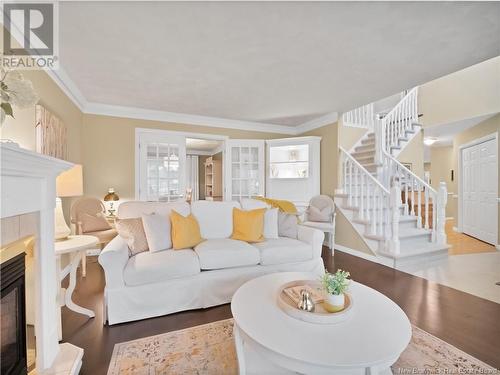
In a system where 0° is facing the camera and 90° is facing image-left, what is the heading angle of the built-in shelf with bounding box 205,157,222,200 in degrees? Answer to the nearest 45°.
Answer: approximately 45°

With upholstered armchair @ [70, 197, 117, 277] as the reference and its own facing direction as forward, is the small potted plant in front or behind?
in front

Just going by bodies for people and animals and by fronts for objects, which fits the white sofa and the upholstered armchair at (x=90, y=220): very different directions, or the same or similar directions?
same or similar directions

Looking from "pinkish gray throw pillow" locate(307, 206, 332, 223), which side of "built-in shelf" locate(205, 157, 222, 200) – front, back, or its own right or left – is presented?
left

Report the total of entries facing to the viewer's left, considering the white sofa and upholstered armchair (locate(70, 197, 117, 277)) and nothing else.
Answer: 0

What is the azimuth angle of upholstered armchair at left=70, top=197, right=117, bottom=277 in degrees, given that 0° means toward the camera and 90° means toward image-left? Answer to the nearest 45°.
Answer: approximately 315°

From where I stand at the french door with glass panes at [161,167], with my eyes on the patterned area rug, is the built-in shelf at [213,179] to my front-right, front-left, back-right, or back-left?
back-left

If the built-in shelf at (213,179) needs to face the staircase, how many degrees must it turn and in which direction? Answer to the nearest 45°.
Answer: approximately 90° to its left

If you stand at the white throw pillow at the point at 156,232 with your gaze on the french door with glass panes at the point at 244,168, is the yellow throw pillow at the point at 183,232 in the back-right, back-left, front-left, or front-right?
front-right

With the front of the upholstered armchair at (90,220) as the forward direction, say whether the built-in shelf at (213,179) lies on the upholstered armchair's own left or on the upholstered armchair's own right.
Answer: on the upholstered armchair's own left

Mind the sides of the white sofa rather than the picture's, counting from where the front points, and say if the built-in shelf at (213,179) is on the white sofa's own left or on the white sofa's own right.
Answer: on the white sofa's own left

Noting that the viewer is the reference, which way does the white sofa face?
facing the viewer and to the right of the viewer

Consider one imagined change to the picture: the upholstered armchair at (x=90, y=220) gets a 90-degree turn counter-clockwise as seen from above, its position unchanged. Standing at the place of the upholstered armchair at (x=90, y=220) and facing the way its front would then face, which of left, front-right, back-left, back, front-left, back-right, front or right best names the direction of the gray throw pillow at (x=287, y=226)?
right

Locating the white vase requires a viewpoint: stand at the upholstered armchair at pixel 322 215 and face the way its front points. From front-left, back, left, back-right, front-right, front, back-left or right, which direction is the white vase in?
front-left
